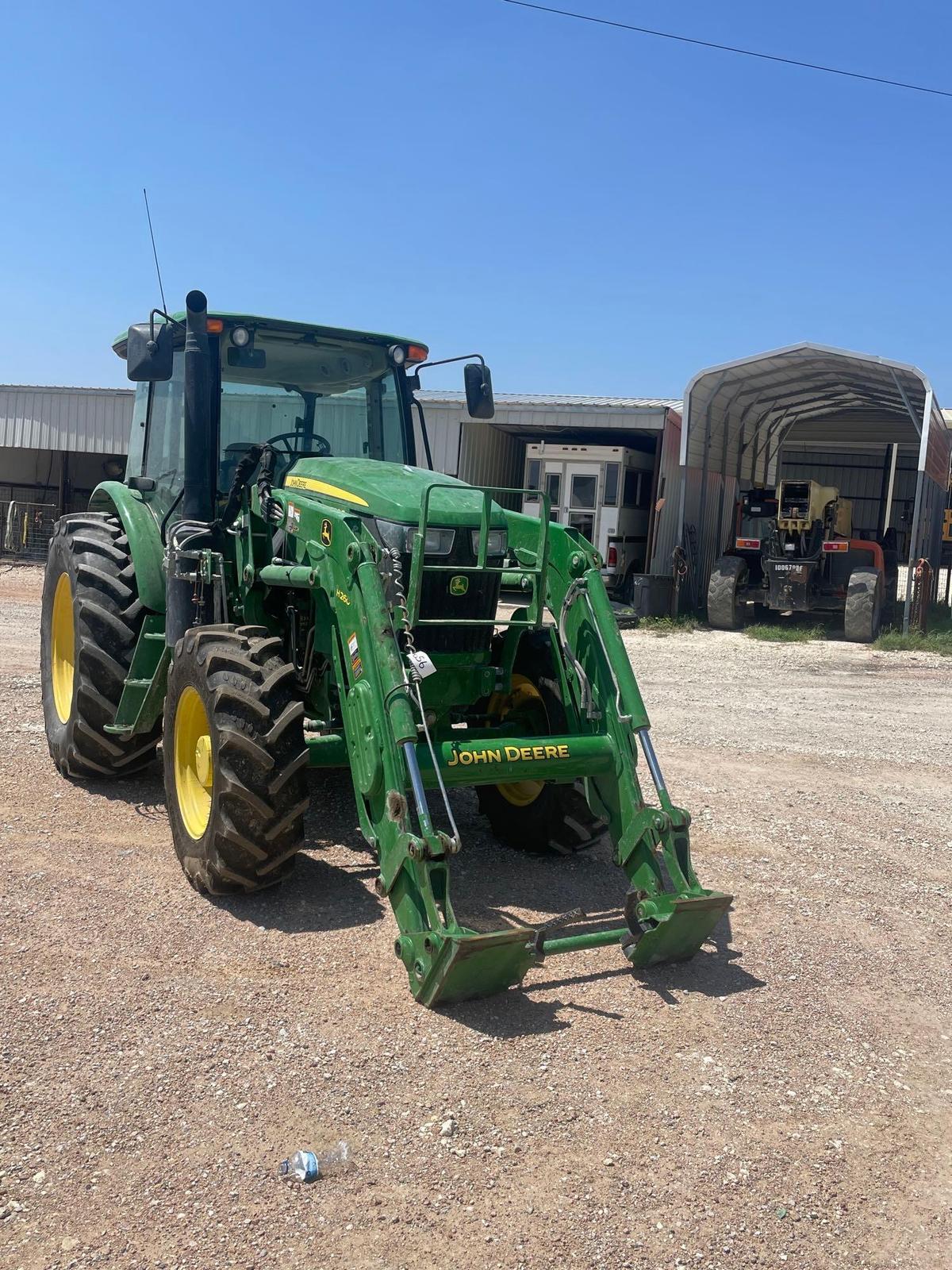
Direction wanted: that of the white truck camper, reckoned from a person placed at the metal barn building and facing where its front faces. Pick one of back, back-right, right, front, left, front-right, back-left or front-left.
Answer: front-left

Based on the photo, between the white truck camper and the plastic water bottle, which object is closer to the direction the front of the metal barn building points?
the plastic water bottle

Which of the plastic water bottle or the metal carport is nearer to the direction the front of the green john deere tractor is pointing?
the plastic water bottle

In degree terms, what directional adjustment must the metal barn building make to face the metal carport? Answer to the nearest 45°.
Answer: approximately 45° to its left

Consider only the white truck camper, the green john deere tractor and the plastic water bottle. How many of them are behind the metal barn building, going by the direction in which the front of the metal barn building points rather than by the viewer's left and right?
0

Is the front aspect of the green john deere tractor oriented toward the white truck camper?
no

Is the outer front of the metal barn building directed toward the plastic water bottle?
yes

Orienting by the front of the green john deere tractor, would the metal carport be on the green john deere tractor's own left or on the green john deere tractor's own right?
on the green john deere tractor's own left

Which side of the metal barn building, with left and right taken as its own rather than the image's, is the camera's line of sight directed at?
front

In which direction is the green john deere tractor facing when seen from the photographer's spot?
facing the viewer and to the right of the viewer

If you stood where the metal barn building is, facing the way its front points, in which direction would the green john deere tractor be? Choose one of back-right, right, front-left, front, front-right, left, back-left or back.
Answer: front

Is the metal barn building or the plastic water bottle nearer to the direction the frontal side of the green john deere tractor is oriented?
the plastic water bottle

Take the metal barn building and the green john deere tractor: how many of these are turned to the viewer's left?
0
